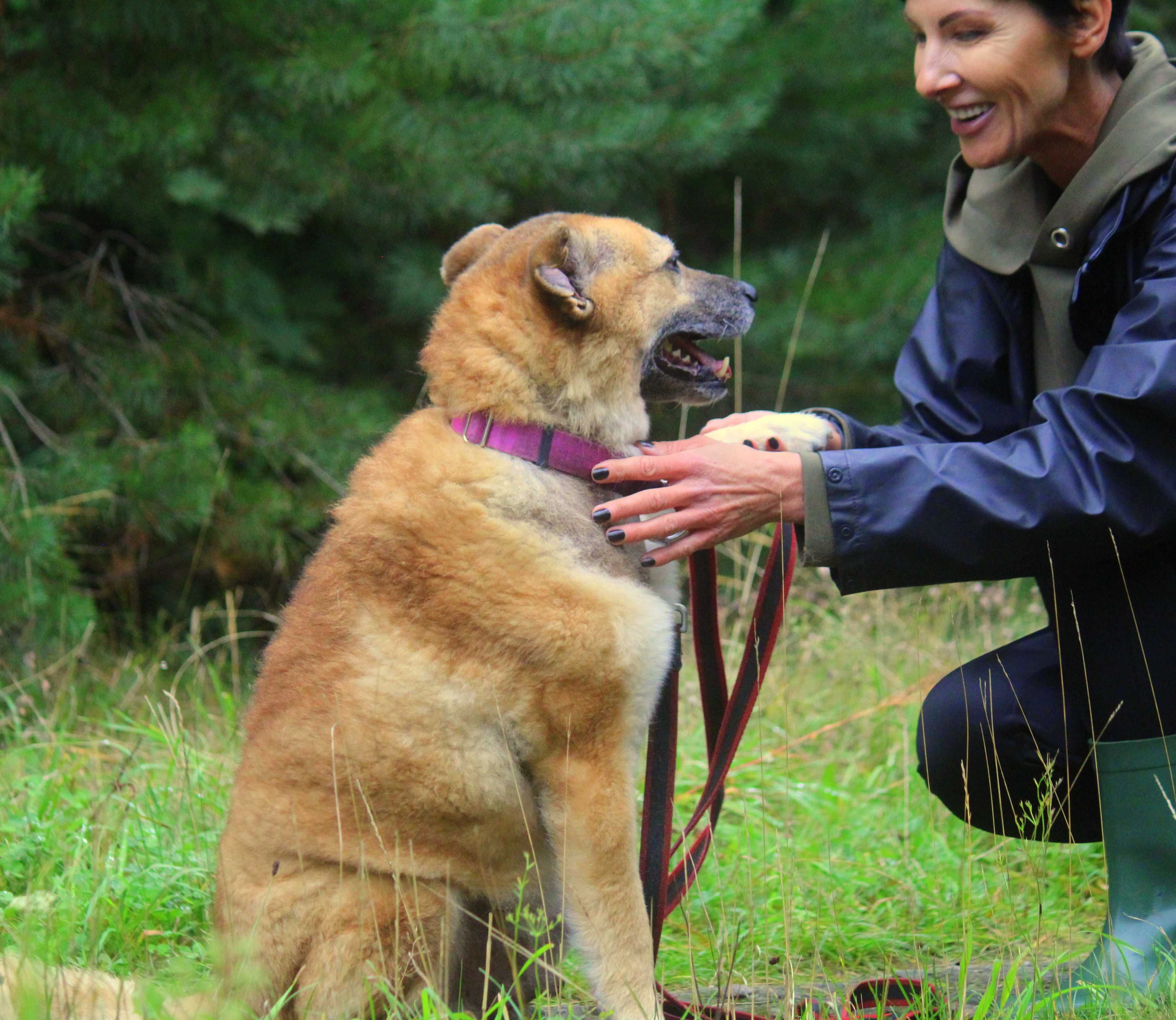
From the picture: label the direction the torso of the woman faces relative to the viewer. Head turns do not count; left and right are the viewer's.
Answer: facing the viewer and to the left of the viewer

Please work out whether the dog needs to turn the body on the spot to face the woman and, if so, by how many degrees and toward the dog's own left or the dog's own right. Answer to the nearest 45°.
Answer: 0° — it already faces them

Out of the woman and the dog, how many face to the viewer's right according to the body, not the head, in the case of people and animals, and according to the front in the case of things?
1

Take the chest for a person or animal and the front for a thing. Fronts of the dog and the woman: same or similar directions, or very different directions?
very different directions

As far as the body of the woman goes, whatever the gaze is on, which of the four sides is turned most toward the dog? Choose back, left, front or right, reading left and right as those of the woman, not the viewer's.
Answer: front

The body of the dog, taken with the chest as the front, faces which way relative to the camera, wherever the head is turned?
to the viewer's right
